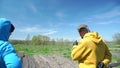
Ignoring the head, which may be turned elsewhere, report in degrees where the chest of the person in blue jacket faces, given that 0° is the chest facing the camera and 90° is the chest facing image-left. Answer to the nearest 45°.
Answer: approximately 225°

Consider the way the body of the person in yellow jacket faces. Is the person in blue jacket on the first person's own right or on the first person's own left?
on the first person's own left

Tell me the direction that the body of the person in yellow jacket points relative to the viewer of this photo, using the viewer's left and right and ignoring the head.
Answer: facing away from the viewer and to the left of the viewer
